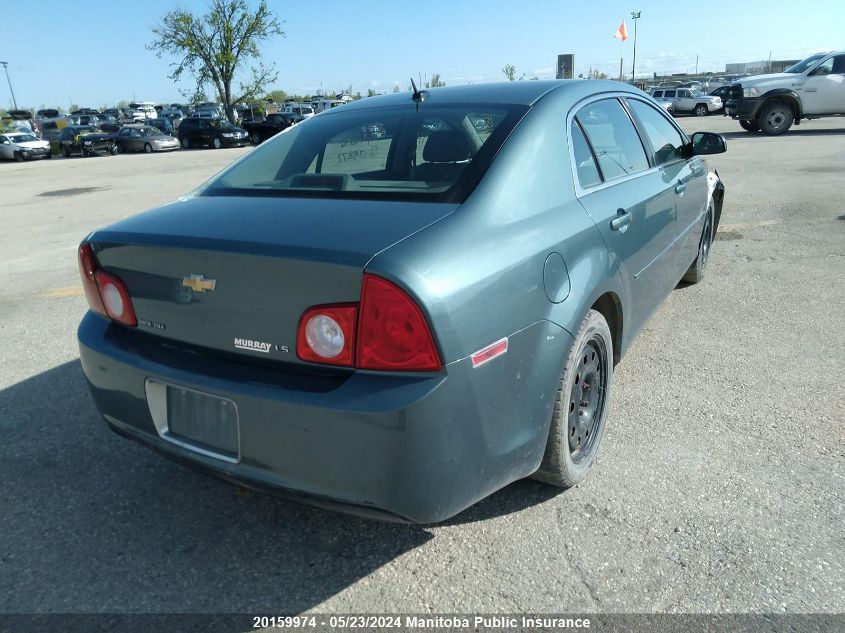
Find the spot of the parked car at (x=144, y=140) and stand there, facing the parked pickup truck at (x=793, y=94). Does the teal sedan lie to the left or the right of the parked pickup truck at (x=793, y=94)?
right

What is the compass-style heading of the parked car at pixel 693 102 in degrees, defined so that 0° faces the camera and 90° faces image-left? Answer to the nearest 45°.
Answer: approximately 315°

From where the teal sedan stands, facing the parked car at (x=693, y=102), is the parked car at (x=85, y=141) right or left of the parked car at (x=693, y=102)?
left

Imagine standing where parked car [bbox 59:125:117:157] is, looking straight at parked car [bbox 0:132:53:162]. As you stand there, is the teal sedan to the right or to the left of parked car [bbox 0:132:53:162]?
left

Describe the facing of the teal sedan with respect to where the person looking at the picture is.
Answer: facing away from the viewer and to the right of the viewer

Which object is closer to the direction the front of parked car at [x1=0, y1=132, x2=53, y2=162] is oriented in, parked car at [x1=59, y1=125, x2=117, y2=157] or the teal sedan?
the teal sedan
